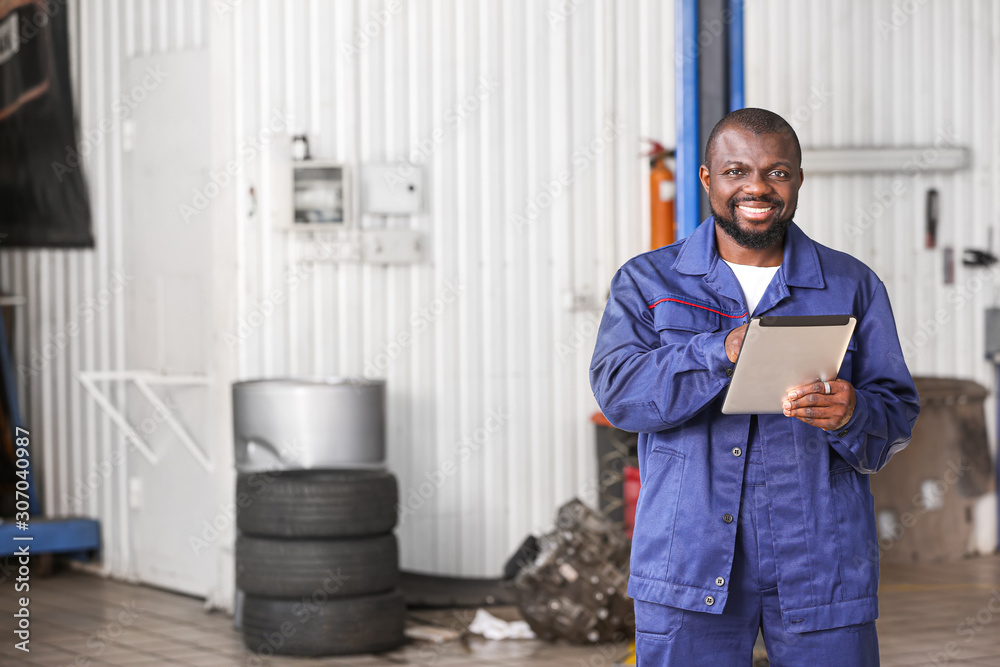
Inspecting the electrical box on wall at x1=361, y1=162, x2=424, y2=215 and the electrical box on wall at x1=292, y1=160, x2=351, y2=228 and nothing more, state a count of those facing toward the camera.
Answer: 2

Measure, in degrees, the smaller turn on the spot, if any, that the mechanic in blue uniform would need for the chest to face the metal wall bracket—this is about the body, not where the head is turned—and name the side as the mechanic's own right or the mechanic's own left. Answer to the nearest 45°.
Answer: approximately 135° to the mechanic's own right

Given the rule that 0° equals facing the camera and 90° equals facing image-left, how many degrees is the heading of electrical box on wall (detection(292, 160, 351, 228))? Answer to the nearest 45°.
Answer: approximately 0°

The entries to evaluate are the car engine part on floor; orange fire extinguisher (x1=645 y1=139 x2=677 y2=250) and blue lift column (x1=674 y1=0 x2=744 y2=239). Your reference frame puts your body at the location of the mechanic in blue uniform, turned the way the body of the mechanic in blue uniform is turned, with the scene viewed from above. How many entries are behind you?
3

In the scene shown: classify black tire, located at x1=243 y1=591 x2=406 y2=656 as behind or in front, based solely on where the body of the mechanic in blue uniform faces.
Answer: behind

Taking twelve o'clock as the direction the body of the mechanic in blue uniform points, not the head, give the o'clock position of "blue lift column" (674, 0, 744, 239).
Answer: The blue lift column is roughly at 6 o'clock from the mechanic in blue uniform.

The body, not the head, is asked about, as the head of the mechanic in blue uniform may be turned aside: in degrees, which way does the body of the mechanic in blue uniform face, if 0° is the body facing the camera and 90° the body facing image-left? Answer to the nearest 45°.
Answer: approximately 0°
